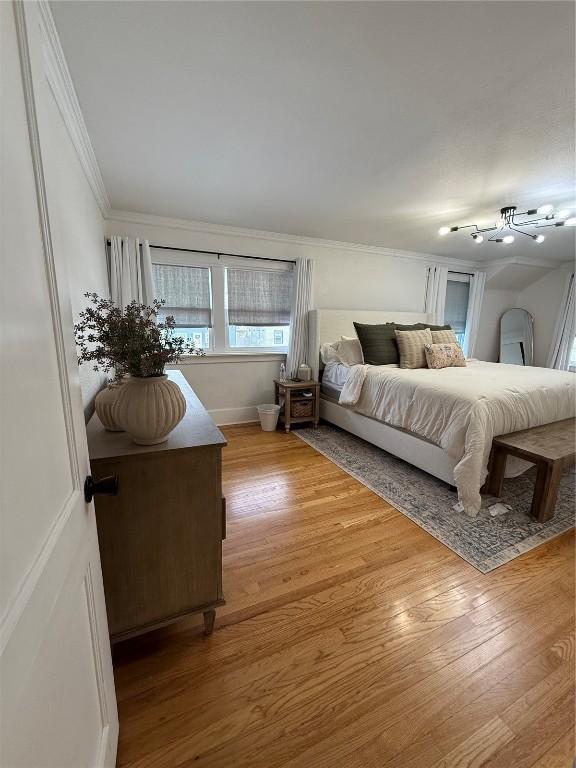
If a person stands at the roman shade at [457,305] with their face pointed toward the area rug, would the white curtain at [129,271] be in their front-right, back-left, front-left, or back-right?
front-right

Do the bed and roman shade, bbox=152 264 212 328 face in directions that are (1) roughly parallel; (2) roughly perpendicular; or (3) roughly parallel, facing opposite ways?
roughly parallel

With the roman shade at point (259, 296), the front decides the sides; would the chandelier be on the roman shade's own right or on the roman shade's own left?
on the roman shade's own left

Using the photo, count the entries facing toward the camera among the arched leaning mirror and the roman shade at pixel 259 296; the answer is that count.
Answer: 2

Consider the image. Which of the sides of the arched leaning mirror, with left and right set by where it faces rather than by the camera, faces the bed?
front

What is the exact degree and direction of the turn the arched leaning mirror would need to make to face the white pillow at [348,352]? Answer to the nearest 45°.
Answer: approximately 45° to its right

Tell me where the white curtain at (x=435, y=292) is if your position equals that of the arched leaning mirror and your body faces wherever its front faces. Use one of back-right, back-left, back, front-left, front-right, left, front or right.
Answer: front-right

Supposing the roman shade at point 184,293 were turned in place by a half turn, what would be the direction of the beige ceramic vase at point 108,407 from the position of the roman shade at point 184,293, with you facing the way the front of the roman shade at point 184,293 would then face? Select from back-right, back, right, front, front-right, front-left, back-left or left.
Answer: back

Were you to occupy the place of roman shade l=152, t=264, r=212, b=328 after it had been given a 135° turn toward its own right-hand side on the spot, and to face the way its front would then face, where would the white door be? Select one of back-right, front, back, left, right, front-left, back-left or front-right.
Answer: back-left

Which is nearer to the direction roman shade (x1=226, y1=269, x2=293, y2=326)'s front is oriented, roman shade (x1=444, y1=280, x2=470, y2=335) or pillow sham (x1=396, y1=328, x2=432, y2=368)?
the pillow sham

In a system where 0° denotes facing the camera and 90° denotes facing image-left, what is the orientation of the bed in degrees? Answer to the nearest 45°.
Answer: approximately 315°

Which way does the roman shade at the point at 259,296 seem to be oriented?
toward the camera

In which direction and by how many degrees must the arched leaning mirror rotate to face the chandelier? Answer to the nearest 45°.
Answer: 0° — it already faces it

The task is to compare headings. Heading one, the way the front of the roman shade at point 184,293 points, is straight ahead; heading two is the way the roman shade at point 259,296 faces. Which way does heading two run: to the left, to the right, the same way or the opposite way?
the same way

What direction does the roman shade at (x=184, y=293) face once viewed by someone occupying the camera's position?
facing the viewer

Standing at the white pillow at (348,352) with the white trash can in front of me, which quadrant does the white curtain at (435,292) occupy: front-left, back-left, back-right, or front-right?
back-right

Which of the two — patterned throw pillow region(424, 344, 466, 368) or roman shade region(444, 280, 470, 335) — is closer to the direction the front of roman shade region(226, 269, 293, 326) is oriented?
the patterned throw pillow

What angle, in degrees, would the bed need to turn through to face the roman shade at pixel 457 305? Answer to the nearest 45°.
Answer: approximately 135° to its left
